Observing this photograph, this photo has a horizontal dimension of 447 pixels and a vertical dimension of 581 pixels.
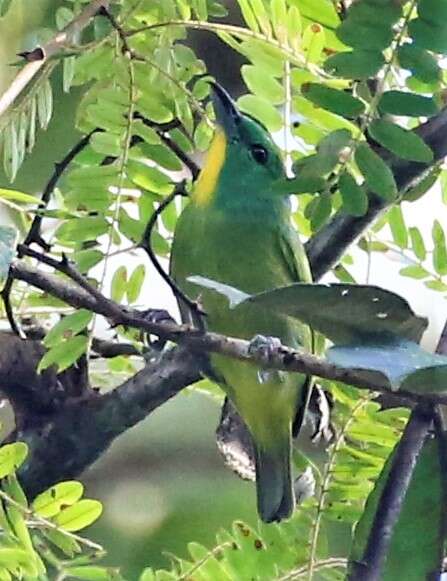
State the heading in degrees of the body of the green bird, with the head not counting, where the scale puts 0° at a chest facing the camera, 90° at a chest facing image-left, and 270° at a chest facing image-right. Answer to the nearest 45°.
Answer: approximately 45°
